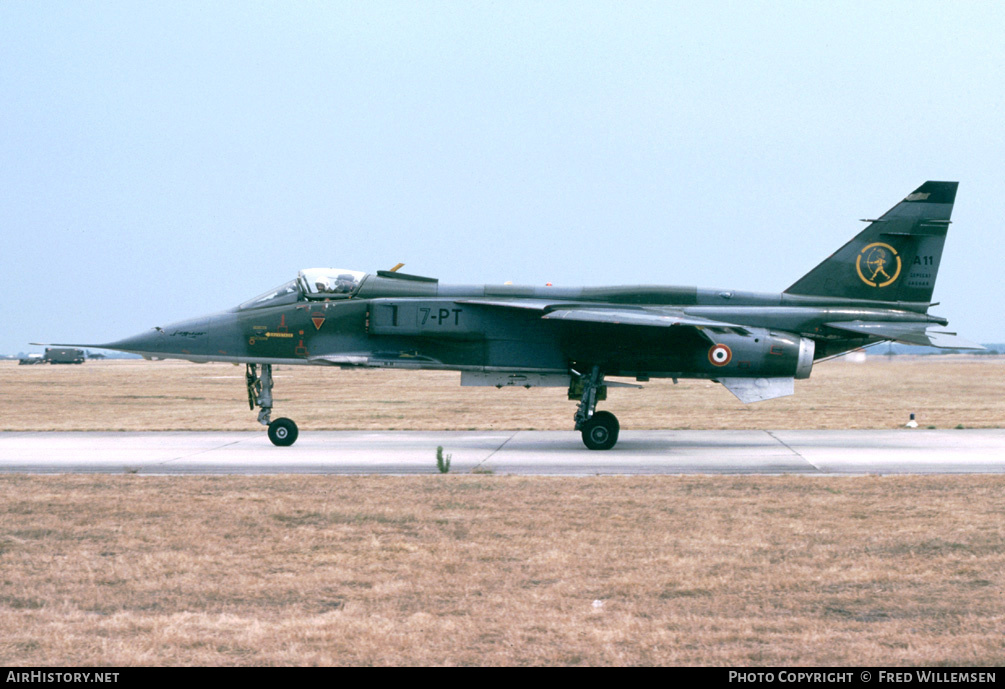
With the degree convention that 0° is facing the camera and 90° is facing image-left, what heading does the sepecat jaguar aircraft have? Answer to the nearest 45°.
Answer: approximately 90°
